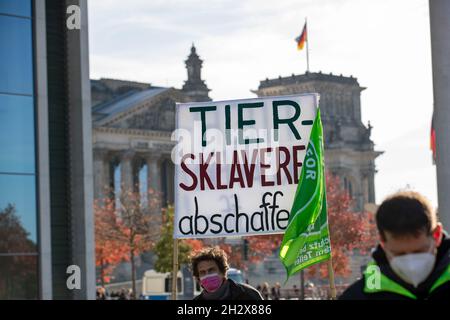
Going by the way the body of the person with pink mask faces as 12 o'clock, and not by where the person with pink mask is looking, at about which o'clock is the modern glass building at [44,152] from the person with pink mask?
The modern glass building is roughly at 4 o'clock from the person with pink mask.

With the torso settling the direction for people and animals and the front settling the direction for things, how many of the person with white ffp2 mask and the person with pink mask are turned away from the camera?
0

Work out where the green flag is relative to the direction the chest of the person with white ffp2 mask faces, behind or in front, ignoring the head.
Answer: behind

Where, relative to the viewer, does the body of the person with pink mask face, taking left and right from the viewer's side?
facing the viewer and to the left of the viewer

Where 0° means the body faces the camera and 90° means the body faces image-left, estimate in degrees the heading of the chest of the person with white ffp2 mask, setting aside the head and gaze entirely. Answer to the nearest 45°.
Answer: approximately 0°

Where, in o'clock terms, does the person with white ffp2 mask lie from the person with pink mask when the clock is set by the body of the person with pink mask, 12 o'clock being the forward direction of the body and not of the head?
The person with white ffp2 mask is roughly at 10 o'clock from the person with pink mask.
